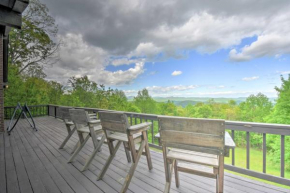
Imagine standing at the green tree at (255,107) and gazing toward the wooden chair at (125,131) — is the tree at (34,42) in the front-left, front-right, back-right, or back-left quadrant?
front-right

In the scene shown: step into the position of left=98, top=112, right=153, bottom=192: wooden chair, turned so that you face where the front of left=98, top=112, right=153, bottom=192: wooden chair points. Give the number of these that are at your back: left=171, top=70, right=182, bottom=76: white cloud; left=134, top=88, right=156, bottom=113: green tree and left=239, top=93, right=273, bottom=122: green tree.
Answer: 0

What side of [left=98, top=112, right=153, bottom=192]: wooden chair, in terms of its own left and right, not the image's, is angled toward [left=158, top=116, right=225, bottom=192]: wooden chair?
right

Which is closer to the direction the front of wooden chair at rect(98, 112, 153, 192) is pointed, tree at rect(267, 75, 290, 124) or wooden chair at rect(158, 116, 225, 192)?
the tree

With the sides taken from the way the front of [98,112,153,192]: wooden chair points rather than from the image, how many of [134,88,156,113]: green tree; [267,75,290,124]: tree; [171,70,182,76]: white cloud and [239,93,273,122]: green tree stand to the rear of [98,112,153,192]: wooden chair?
0

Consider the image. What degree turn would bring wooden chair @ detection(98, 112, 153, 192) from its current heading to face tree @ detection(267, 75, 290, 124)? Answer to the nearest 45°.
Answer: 0° — it already faces it

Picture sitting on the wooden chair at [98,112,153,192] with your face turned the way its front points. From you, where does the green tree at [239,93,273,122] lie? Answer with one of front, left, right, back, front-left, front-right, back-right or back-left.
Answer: front

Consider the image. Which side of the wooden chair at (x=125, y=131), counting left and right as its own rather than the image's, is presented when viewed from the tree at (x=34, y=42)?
left

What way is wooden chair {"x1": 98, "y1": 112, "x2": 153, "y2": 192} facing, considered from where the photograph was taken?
facing away from the viewer and to the right of the viewer

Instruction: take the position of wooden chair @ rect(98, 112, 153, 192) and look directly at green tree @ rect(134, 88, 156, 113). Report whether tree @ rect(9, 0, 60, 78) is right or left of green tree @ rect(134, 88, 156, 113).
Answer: left

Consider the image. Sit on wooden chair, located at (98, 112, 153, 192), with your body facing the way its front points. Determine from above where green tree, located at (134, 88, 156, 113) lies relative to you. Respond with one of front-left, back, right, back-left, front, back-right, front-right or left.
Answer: front-left

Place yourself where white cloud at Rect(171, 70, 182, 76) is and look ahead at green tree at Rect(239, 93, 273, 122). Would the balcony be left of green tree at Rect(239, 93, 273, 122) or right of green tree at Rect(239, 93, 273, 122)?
right

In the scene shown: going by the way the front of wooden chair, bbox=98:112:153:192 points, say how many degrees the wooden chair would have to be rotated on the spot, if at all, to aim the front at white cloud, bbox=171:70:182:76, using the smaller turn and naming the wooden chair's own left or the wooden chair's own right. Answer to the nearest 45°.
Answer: approximately 45° to the wooden chair's own left

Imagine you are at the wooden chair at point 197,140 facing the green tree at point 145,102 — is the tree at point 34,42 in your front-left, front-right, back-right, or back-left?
front-left
